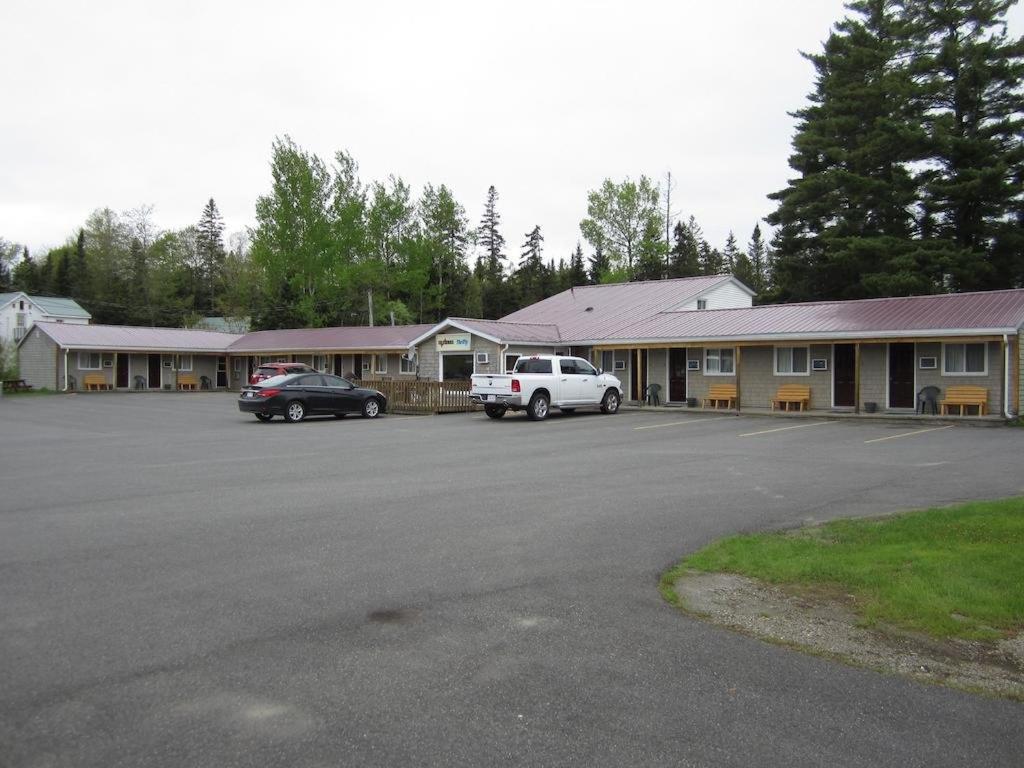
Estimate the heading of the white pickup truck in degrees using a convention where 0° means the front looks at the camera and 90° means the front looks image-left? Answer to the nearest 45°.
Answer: approximately 225°

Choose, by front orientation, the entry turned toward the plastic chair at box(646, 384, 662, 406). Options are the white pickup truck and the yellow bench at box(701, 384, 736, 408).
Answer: the white pickup truck

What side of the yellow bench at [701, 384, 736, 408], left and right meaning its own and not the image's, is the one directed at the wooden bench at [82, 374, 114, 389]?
right

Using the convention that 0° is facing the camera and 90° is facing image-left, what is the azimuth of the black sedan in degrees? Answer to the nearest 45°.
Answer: approximately 225°

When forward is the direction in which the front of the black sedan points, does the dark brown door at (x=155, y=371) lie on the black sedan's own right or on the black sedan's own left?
on the black sedan's own left

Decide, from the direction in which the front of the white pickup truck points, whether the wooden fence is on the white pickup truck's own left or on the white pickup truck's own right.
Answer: on the white pickup truck's own left

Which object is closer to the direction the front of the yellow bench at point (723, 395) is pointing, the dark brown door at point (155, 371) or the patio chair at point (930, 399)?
the patio chair

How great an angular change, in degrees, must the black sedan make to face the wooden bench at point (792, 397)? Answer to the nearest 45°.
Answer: approximately 45° to its right

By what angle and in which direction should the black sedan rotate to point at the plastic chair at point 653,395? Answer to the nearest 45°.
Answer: approximately 45° to its right

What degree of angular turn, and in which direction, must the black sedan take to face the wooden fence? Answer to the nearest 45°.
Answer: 0° — it already faces it

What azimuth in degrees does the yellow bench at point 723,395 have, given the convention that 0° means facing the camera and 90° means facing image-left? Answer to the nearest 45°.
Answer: approximately 0°
